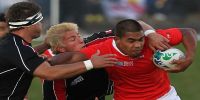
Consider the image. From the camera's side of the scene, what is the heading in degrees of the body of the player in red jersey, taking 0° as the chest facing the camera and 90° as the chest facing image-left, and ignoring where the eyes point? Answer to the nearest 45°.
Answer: approximately 0°
